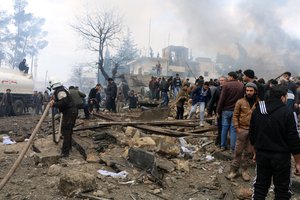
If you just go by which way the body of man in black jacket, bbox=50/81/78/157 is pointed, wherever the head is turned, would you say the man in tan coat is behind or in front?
behind

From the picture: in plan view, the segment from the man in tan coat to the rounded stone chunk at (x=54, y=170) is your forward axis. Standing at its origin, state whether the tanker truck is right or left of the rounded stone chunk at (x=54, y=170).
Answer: right

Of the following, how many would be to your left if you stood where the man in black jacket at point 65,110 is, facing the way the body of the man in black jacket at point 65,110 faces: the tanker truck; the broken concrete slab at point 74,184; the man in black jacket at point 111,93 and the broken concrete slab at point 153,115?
1
